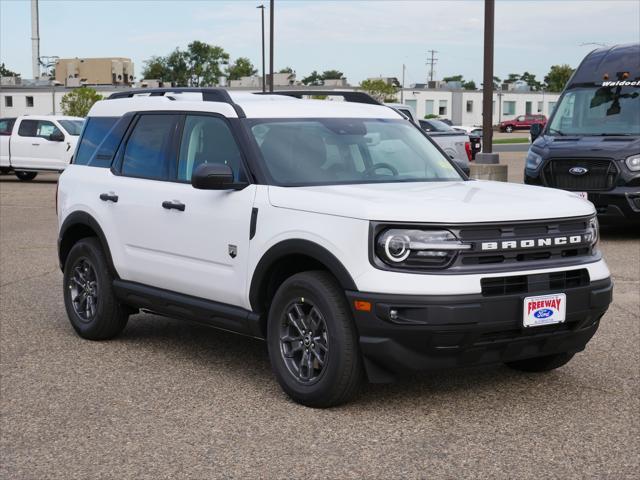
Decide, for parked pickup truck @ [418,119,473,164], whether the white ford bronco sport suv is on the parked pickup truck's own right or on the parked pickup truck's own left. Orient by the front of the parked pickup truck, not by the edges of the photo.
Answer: on the parked pickup truck's own left

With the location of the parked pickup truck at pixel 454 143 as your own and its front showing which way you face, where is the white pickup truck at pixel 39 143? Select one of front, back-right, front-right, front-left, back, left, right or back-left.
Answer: front-left

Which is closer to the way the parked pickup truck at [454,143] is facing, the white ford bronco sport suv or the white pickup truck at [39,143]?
the white pickup truck

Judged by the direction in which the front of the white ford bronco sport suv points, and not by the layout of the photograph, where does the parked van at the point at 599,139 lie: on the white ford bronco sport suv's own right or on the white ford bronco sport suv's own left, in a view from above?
on the white ford bronco sport suv's own left

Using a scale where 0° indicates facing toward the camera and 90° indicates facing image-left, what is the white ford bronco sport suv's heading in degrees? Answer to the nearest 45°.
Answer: approximately 315°

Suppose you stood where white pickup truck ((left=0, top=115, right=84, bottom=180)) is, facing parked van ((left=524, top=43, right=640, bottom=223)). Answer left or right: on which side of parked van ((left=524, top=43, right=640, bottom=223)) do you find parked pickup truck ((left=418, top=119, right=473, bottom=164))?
left

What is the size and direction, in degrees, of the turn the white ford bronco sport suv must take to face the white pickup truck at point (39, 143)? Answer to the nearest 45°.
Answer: approximately 135° to its left

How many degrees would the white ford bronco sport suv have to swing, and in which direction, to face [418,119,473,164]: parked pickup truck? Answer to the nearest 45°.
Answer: approximately 135° to its left

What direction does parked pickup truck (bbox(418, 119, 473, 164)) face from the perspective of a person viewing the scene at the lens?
facing away from the viewer and to the left of the viewer

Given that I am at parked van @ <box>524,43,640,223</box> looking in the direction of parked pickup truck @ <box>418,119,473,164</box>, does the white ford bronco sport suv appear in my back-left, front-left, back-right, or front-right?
back-left
